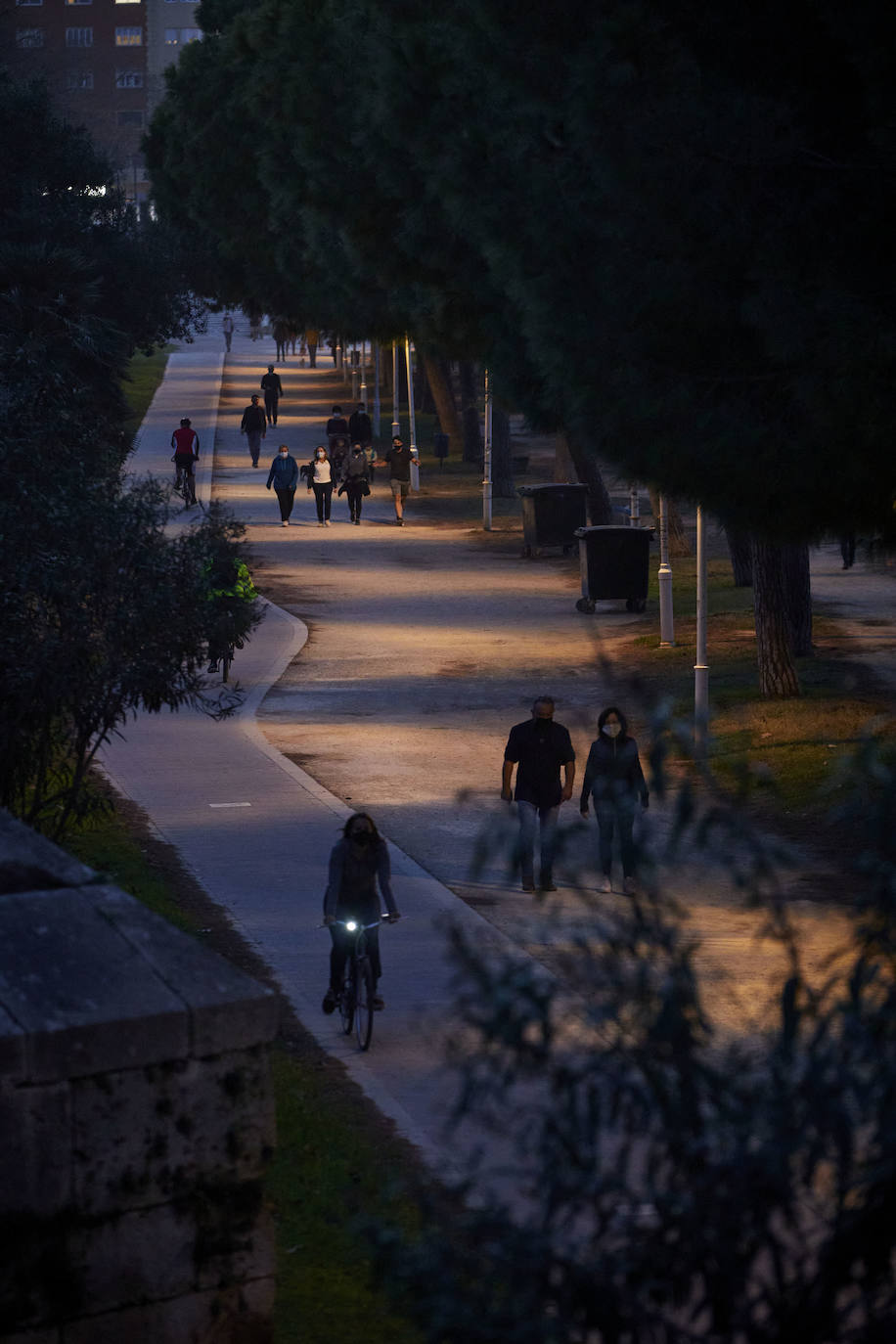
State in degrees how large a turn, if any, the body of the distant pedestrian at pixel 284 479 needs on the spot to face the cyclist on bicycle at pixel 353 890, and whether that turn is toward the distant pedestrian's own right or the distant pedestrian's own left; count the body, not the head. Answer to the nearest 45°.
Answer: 0° — they already face them

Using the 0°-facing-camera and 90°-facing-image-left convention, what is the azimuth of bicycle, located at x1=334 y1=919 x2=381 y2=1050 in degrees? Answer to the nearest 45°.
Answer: approximately 0°

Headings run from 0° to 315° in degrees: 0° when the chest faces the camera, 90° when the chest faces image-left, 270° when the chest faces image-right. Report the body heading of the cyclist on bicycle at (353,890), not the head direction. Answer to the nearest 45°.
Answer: approximately 0°

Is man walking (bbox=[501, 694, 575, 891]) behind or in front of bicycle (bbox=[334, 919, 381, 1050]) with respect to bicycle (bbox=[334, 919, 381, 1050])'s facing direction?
behind

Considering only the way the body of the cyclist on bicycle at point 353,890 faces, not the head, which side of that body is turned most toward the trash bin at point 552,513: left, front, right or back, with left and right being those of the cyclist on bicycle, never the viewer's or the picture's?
back
